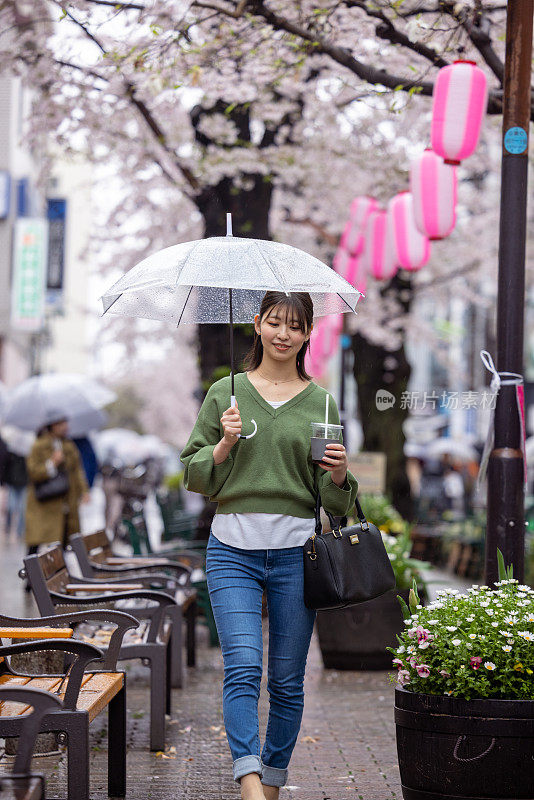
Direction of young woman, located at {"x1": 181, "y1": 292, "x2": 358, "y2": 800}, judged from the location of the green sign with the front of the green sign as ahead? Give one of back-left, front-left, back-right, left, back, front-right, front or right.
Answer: front

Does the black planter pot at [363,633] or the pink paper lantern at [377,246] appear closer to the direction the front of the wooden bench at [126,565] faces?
the black planter pot

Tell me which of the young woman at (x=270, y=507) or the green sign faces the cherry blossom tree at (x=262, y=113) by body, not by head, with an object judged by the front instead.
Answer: the green sign

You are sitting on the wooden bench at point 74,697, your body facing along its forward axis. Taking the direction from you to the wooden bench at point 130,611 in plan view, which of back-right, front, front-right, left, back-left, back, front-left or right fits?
left

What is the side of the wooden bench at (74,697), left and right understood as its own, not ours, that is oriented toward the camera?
right

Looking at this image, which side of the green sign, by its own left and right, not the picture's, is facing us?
front

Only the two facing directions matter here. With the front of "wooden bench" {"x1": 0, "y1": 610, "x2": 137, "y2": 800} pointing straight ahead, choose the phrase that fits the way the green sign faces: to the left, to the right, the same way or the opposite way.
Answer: to the right

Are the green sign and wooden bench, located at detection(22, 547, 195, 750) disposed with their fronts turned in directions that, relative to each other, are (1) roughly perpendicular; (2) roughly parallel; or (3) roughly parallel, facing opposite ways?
roughly perpendicular

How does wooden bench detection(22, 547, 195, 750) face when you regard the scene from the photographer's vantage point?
facing to the right of the viewer

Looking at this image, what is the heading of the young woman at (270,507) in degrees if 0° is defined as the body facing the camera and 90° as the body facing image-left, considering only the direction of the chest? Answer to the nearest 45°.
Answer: approximately 0°

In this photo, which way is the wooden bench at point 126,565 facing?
to the viewer's right
